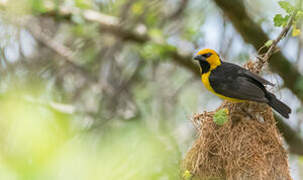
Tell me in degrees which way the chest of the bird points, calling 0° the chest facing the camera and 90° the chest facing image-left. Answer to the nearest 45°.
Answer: approximately 90°
